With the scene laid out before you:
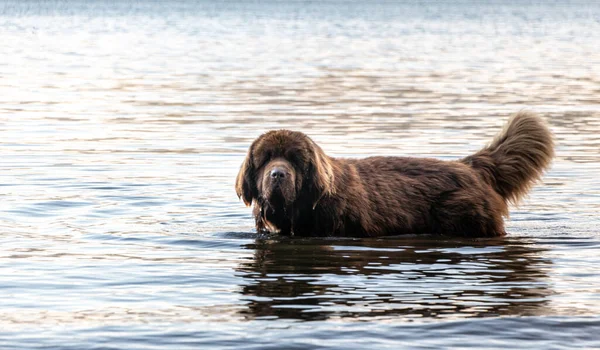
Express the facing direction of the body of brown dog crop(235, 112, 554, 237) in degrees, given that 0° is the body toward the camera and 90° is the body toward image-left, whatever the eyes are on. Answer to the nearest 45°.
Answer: approximately 90°
